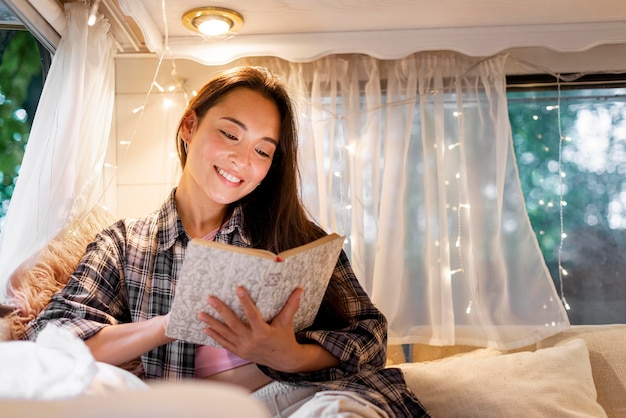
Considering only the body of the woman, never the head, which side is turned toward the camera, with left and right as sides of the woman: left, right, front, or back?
front

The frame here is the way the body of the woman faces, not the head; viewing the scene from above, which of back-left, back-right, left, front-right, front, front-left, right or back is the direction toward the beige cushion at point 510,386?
left

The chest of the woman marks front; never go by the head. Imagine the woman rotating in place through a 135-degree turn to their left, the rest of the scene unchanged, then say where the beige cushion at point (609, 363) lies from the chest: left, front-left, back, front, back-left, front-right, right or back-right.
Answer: front-right

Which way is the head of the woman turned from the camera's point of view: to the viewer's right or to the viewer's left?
to the viewer's right

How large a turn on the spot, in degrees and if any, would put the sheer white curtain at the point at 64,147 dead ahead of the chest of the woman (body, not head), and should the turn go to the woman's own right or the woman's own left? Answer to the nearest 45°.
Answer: approximately 90° to the woman's own right

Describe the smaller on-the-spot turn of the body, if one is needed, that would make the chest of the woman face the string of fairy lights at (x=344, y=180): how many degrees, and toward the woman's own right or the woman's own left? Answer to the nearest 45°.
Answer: approximately 135° to the woman's own left

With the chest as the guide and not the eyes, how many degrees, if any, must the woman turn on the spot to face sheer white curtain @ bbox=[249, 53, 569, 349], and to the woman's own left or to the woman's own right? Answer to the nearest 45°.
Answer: approximately 135° to the woman's own left
